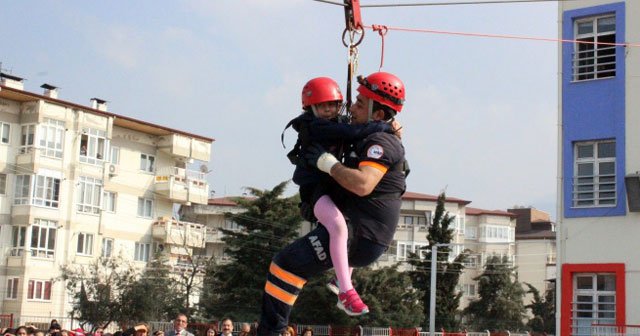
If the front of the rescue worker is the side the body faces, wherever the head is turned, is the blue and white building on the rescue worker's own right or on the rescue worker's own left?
on the rescue worker's own right

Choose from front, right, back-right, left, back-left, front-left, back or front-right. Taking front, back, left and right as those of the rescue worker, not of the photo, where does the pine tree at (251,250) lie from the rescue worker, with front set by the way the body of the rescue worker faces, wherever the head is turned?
right

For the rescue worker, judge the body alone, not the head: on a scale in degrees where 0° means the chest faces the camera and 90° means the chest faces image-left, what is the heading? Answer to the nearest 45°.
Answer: approximately 90°

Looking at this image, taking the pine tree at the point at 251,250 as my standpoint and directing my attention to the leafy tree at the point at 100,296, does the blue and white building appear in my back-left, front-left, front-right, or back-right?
back-left

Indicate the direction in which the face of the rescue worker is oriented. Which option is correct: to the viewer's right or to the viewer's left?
to the viewer's left
